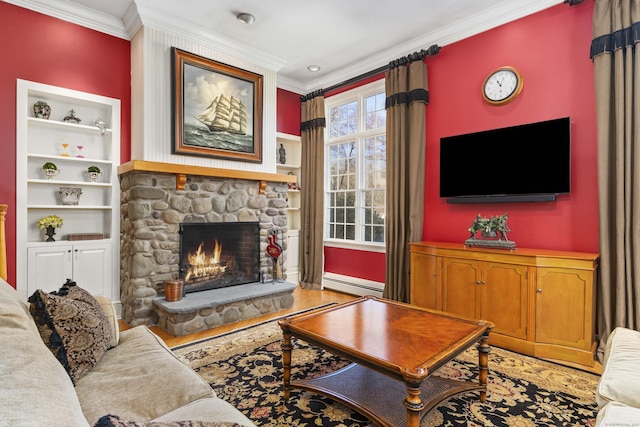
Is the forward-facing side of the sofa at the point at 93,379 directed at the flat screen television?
yes

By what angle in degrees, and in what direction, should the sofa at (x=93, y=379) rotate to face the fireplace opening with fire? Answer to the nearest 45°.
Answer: approximately 90° to its left

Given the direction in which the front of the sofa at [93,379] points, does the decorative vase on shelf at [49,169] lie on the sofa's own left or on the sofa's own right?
on the sofa's own left

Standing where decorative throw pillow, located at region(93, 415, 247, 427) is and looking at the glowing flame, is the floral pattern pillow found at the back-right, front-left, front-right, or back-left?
front-left

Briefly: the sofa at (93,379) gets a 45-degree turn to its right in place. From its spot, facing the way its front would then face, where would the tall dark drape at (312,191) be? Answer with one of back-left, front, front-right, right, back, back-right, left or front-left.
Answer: left

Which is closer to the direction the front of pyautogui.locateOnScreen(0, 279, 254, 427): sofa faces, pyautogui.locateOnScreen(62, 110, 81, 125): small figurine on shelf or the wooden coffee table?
the wooden coffee table

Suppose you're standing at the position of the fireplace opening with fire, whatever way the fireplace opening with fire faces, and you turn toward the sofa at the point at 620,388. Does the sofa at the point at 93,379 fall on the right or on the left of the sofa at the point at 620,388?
right

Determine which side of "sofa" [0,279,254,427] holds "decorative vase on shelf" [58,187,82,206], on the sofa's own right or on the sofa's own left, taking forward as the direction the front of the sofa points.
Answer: on the sofa's own left

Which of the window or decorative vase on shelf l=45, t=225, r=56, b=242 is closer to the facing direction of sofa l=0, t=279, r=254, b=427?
the window

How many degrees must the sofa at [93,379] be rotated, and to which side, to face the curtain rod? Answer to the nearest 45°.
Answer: approximately 45° to its left

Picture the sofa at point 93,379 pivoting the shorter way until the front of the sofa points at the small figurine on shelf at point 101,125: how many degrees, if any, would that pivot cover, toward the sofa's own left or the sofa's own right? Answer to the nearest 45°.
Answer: approximately 90° to the sofa's own left

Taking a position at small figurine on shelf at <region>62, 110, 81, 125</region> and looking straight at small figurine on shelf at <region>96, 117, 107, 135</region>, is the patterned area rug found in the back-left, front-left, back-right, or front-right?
front-right

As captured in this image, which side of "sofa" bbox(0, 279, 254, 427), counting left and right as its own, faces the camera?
right

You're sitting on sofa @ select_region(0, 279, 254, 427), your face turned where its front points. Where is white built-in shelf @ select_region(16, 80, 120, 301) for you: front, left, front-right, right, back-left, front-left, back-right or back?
left

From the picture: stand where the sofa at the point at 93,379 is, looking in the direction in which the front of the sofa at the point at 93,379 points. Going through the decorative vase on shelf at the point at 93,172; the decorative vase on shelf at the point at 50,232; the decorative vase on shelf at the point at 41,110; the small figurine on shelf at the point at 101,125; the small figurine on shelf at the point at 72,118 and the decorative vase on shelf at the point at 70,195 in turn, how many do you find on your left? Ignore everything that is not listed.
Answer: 6

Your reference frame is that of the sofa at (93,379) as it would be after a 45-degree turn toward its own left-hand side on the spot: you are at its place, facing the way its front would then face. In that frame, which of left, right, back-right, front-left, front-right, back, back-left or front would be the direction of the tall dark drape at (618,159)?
front-right

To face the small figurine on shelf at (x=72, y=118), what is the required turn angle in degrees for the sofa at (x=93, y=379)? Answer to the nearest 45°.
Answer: approximately 90° to its left

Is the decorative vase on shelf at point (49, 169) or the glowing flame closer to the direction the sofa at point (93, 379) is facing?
the glowing flame
